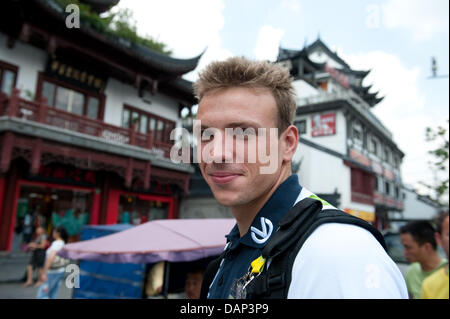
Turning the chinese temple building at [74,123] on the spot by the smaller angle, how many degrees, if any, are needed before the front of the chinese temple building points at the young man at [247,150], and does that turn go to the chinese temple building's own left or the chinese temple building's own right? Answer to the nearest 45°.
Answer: approximately 45° to the chinese temple building's own right

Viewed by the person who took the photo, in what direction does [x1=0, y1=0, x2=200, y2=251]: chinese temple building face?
facing the viewer and to the right of the viewer

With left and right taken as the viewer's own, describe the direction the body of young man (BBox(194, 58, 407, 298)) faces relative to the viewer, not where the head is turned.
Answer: facing the viewer and to the left of the viewer

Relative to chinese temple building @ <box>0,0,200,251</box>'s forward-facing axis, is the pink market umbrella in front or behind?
in front

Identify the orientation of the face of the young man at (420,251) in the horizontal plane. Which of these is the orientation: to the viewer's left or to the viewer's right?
to the viewer's left

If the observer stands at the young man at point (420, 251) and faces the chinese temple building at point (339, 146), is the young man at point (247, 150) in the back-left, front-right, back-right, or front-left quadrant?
back-left
